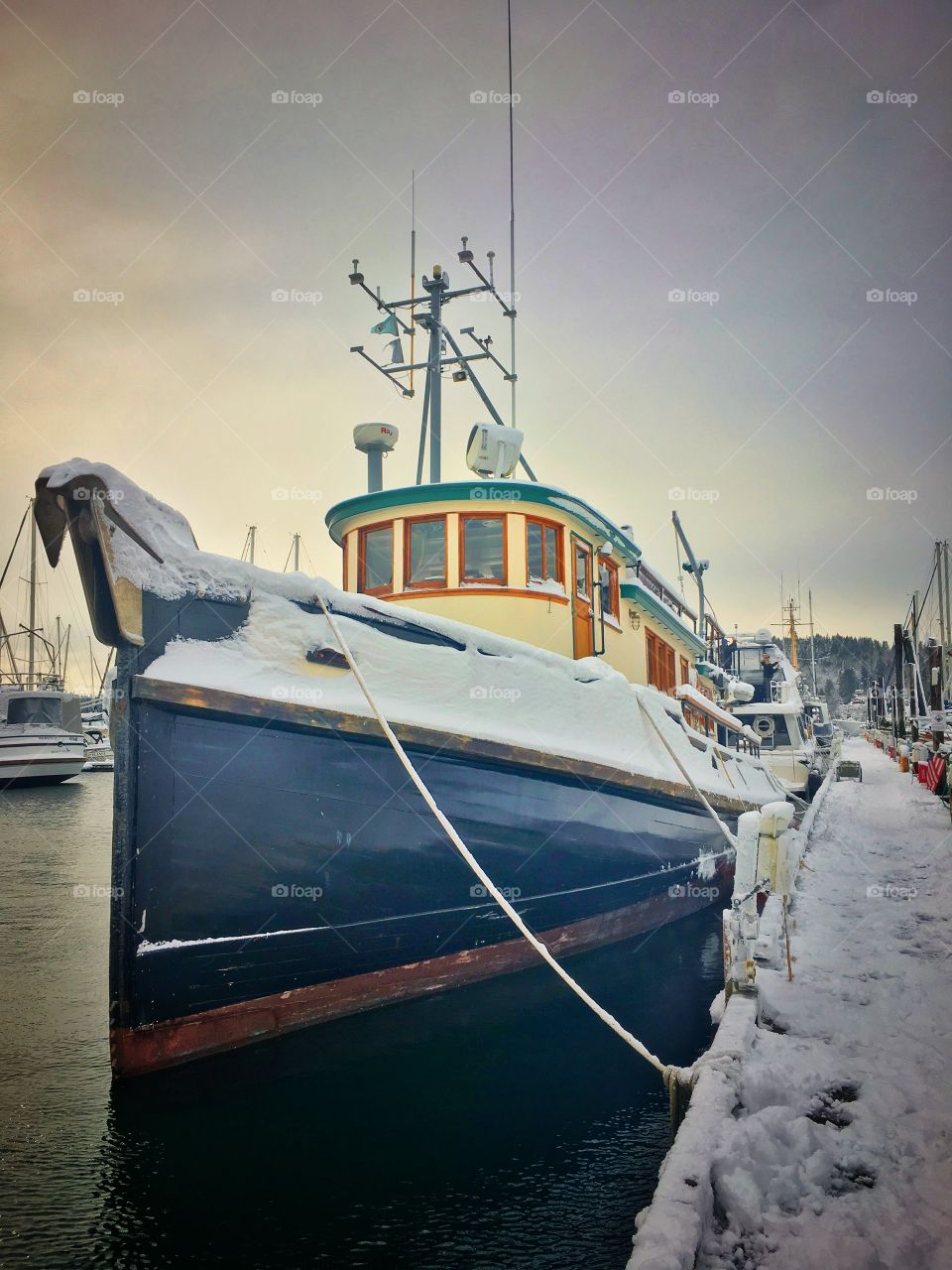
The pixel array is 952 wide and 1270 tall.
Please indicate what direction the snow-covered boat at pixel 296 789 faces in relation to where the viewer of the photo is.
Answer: facing the viewer and to the left of the viewer

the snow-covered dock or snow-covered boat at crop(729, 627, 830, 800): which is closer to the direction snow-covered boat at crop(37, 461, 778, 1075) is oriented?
the snow-covered dock

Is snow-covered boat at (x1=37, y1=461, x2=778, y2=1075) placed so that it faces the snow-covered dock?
no

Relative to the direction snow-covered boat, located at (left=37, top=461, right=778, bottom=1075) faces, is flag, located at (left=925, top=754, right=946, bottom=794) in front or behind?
behind

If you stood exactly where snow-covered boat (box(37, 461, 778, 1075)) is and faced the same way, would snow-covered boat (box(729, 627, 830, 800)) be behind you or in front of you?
behind
